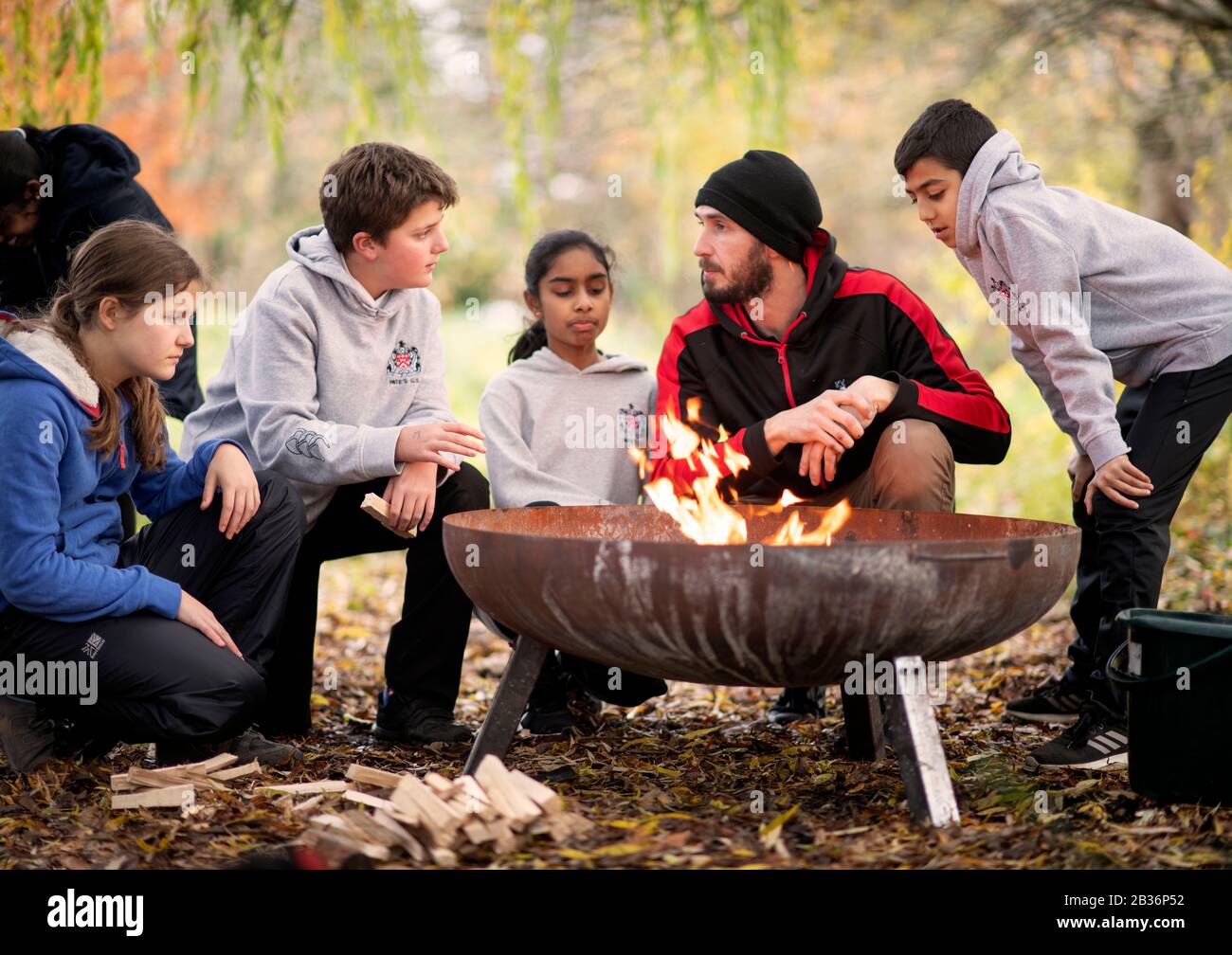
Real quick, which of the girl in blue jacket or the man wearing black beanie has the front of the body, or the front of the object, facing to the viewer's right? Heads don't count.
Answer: the girl in blue jacket

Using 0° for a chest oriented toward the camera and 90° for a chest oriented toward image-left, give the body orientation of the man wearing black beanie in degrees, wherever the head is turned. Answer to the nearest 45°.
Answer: approximately 45°

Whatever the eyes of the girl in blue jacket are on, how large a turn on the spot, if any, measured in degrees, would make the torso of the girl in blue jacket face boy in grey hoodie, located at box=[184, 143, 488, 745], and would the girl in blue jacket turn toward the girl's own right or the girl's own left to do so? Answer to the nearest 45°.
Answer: approximately 45° to the girl's own left

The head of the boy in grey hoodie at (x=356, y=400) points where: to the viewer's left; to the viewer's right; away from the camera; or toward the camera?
to the viewer's right

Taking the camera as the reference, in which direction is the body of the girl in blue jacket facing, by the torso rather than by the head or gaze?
to the viewer's right

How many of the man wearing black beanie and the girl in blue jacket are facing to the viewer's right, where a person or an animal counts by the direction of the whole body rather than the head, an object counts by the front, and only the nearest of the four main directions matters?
1
